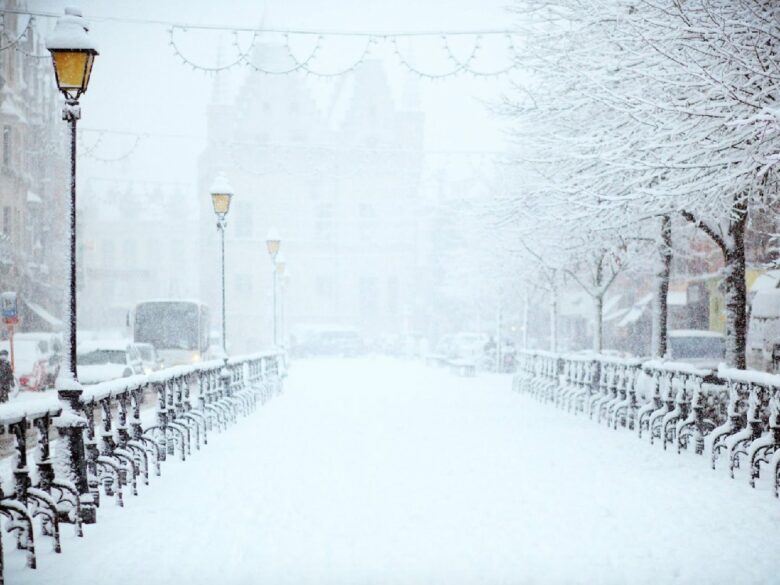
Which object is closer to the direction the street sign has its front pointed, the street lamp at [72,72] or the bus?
the street lamp

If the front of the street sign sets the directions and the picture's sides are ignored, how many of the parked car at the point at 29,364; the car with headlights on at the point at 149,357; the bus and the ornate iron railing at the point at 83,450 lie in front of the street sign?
1

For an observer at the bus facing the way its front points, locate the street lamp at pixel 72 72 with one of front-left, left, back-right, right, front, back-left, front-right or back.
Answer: front

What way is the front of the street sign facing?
toward the camera

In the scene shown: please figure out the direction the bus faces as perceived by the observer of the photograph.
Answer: facing the viewer

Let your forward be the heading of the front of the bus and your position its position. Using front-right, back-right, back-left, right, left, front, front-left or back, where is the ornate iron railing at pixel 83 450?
front

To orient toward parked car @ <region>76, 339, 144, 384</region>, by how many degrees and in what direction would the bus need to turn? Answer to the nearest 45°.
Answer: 0° — it already faces it

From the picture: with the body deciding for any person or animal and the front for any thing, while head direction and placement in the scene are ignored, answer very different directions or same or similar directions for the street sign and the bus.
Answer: same or similar directions

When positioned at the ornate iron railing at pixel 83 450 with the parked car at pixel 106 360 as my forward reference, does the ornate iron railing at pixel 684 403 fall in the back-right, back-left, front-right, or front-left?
front-right

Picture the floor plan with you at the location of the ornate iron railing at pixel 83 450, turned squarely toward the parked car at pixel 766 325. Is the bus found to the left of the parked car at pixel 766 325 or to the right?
left

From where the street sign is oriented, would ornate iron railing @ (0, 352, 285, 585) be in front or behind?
in front

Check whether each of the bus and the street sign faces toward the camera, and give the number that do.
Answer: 2

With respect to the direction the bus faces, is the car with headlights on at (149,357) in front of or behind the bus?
in front

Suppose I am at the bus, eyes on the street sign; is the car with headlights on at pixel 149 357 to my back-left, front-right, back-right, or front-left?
front-left

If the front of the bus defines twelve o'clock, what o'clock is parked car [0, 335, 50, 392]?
The parked car is roughly at 1 o'clock from the bus.

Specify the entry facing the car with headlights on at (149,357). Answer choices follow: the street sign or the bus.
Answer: the bus
